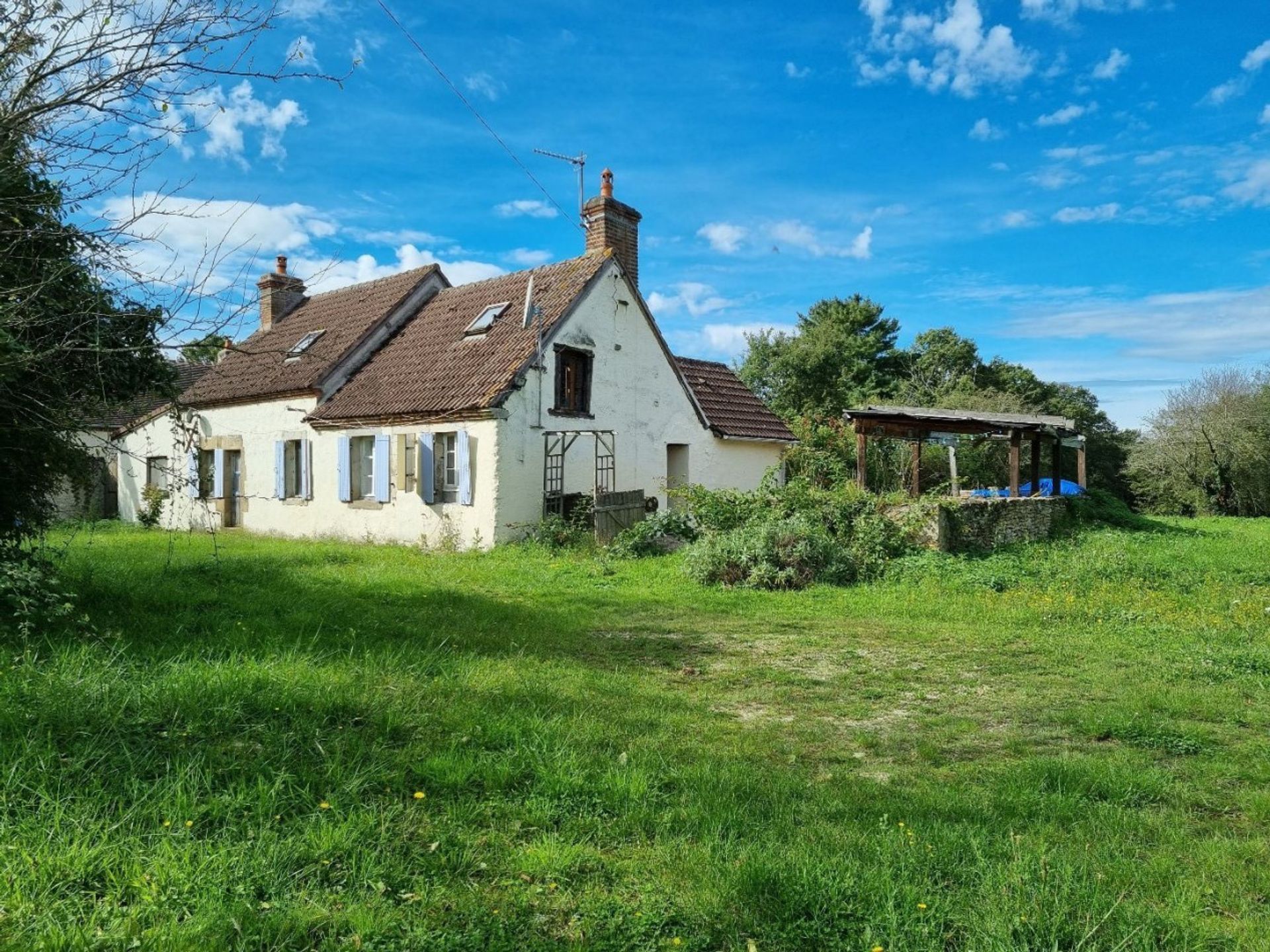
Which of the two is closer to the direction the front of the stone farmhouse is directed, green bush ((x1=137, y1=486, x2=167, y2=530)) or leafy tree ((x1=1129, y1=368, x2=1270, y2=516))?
the green bush

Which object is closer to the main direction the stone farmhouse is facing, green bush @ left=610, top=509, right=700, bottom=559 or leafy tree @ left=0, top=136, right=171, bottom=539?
the leafy tree

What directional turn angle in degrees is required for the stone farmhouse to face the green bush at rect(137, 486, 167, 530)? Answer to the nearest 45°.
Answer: approximately 90° to its right

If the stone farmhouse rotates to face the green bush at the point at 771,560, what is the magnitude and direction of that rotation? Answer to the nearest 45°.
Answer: approximately 90° to its left

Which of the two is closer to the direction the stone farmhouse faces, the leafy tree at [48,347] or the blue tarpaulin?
the leafy tree

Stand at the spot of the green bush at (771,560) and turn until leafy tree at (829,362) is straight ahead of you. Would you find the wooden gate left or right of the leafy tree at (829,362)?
left

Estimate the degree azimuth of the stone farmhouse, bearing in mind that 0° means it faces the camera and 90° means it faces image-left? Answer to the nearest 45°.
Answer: approximately 45°

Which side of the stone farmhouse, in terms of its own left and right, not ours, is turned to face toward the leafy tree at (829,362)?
back

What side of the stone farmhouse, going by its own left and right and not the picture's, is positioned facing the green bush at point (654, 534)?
left
